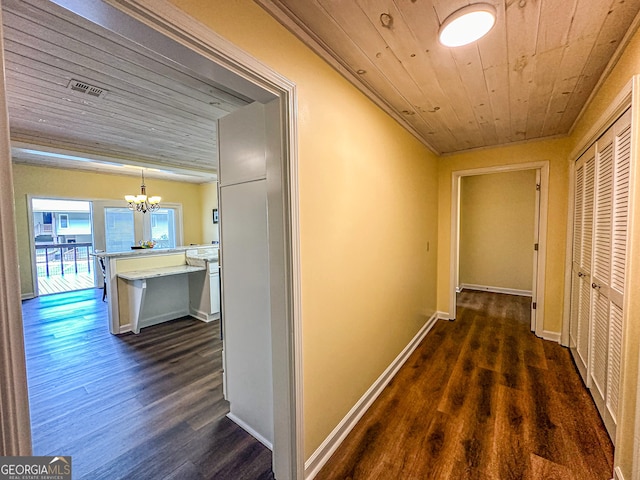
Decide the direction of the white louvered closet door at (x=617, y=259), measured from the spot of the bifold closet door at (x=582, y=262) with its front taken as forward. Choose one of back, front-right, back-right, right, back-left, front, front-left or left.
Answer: left

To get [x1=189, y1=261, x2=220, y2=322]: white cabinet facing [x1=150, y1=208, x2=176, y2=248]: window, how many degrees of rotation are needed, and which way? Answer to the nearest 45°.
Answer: approximately 135° to its left

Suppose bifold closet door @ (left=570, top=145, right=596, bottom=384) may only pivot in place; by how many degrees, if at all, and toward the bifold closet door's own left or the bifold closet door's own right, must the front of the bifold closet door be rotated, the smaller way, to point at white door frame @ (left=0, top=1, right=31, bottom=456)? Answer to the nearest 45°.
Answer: approximately 90° to the bifold closet door's own left

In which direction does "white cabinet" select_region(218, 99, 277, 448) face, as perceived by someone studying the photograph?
facing away from the viewer and to the left of the viewer

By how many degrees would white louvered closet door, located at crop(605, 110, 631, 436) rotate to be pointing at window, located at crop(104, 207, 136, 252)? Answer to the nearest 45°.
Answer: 0° — it already faces it

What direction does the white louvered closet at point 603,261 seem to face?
to the viewer's left

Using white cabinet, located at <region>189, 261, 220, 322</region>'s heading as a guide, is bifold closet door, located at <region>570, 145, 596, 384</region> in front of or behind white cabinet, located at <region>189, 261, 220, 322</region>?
in front

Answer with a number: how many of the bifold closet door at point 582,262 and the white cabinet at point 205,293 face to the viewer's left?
1

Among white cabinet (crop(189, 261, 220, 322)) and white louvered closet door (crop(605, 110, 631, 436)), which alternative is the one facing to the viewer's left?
the white louvered closet door

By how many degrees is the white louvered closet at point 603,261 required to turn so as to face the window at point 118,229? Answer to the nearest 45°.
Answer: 0° — it already faces it

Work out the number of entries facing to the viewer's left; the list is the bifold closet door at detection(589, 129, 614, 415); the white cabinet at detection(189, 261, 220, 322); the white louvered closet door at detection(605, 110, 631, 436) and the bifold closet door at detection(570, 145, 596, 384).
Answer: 3

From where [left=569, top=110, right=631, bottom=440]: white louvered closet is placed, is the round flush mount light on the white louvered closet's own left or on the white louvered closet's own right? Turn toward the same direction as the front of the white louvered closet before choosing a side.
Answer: on the white louvered closet's own left

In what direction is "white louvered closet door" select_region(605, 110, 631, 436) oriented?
to the viewer's left

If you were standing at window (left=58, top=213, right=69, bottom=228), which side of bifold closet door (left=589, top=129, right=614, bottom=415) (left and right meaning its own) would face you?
front
